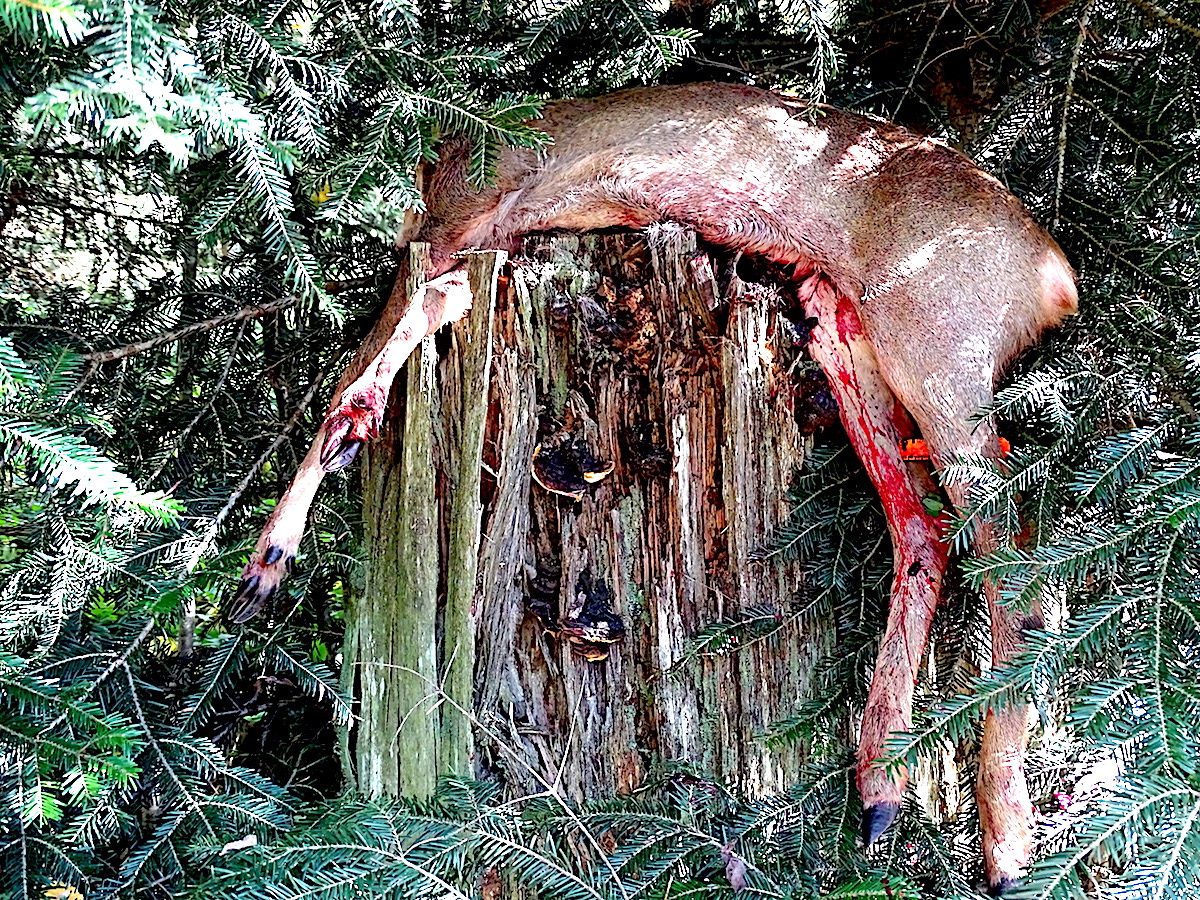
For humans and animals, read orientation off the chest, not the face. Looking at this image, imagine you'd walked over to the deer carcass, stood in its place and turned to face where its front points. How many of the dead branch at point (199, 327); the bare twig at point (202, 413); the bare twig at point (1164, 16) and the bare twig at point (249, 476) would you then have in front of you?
3

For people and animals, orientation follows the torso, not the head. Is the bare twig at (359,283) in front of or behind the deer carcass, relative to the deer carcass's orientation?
in front

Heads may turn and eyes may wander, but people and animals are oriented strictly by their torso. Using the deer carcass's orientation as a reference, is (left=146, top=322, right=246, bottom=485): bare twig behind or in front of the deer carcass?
in front

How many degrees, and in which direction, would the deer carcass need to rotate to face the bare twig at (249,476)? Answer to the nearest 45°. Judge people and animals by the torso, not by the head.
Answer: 0° — it already faces it

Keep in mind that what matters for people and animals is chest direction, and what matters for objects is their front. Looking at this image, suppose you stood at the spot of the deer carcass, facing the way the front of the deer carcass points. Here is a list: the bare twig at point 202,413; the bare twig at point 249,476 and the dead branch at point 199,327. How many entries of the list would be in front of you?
3

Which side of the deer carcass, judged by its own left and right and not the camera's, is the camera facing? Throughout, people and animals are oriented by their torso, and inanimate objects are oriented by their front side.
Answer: left

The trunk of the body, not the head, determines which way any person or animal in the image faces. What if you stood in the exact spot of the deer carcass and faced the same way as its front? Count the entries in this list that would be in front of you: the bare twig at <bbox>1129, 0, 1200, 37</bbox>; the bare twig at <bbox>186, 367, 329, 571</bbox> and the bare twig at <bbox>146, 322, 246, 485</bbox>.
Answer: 2

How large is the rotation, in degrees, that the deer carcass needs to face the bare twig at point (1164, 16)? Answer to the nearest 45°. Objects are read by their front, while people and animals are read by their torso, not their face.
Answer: approximately 180°

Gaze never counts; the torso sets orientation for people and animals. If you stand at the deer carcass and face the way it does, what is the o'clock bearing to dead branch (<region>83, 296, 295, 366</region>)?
The dead branch is roughly at 12 o'clock from the deer carcass.
